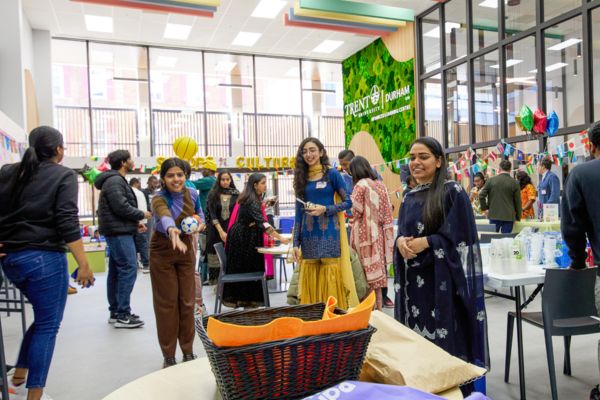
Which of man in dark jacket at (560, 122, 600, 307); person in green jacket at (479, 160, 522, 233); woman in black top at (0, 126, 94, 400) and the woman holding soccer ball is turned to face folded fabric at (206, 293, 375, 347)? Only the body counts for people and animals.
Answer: the woman holding soccer ball

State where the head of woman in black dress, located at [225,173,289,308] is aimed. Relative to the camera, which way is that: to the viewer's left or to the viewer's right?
to the viewer's right

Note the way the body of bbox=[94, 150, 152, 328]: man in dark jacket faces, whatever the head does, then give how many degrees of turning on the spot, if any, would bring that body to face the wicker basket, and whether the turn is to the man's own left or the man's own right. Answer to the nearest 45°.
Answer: approximately 90° to the man's own right

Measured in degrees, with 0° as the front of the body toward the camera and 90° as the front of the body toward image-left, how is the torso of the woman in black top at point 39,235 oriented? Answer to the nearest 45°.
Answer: approximately 225°

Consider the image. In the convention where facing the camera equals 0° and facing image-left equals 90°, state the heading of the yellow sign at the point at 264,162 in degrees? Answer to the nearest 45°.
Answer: approximately 0°

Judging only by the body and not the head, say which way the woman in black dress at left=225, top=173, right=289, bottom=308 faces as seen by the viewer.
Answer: to the viewer's right
